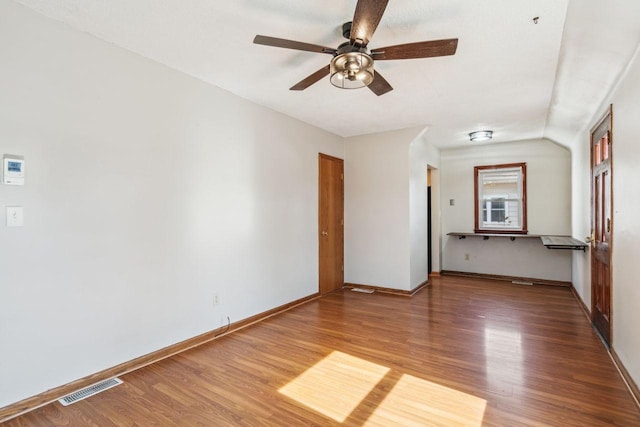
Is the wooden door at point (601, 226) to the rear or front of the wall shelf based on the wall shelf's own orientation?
to the front

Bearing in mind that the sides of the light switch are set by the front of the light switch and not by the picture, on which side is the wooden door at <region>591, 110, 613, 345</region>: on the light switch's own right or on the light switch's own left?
on the light switch's own left

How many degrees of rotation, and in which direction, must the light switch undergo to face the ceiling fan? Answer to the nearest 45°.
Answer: approximately 45° to its left

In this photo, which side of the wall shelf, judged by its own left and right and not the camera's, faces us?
front

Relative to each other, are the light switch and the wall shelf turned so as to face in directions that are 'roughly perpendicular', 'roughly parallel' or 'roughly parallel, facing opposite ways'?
roughly perpendicular

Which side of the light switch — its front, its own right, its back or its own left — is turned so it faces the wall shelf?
left

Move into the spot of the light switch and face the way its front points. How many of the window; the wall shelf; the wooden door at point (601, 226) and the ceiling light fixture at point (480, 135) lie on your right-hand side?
0

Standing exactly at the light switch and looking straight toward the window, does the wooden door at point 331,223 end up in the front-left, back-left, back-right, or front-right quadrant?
front-left

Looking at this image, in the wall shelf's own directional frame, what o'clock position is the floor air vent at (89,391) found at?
The floor air vent is roughly at 1 o'clock from the wall shelf.

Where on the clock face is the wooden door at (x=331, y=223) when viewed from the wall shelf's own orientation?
The wooden door is roughly at 2 o'clock from the wall shelf.
